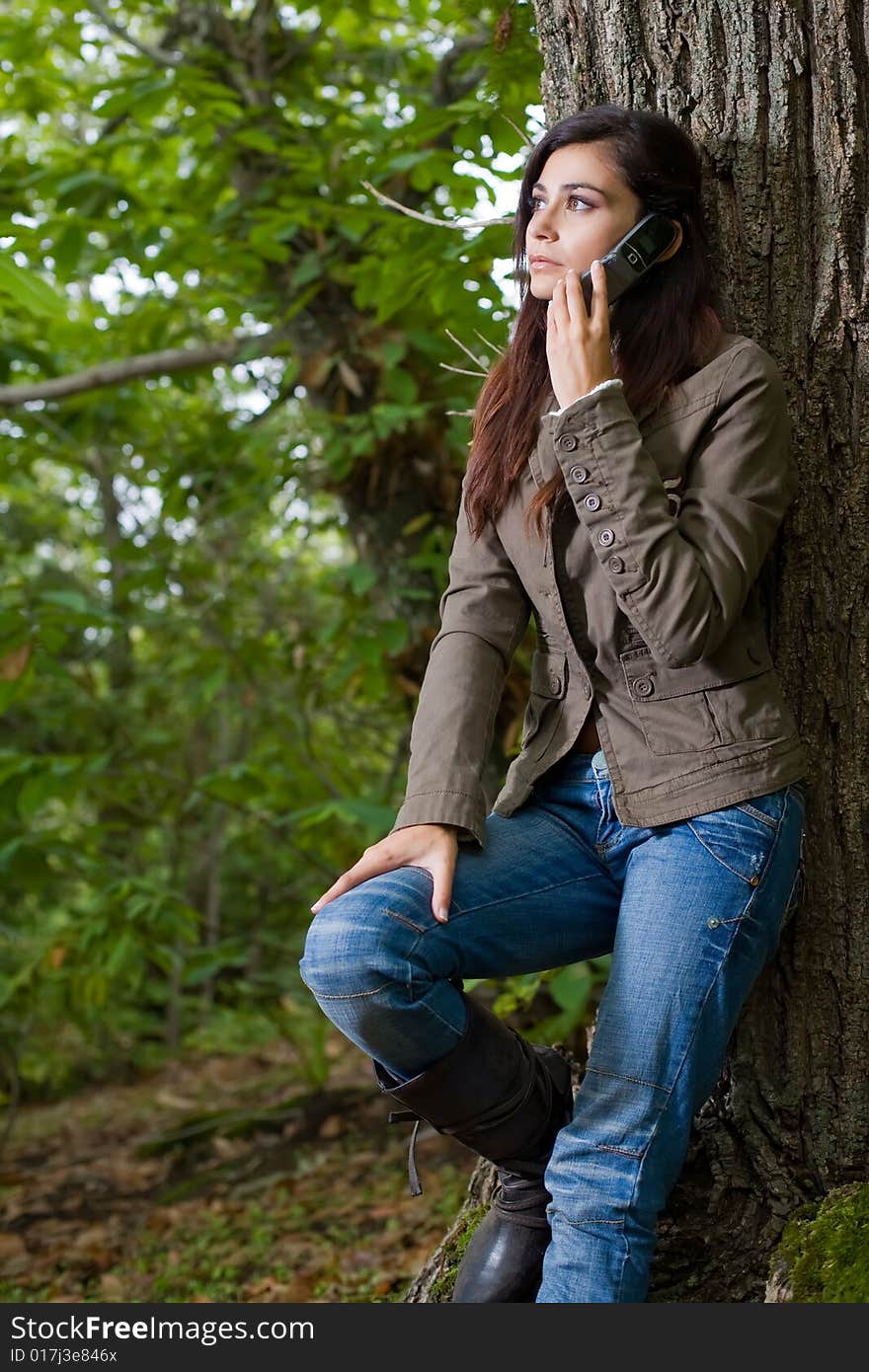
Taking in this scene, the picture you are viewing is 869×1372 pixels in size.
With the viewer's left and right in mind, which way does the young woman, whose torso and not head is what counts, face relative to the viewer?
facing the viewer and to the left of the viewer

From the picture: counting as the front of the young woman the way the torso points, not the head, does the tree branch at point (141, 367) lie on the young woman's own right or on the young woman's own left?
on the young woman's own right

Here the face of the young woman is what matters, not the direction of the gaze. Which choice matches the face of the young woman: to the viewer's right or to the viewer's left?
to the viewer's left
